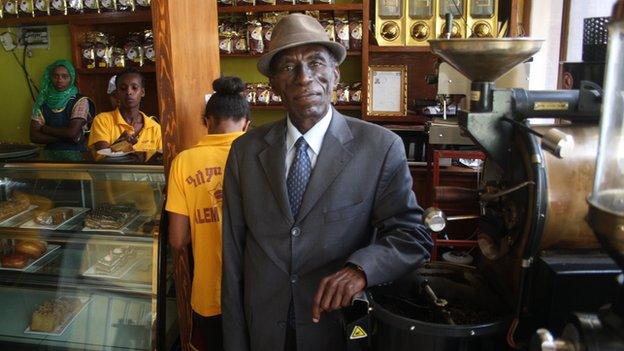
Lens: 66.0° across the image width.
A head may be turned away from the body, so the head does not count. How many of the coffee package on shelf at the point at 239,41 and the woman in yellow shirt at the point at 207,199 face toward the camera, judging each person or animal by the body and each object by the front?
1

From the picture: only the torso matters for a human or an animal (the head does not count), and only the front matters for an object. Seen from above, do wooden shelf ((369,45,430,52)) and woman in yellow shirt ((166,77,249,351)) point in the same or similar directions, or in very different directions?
very different directions

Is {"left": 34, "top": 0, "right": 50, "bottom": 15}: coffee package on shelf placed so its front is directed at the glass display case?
yes

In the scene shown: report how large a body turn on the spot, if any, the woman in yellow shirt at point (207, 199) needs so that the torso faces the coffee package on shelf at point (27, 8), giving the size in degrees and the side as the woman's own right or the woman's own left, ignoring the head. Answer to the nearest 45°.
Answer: approximately 45° to the woman's own left
